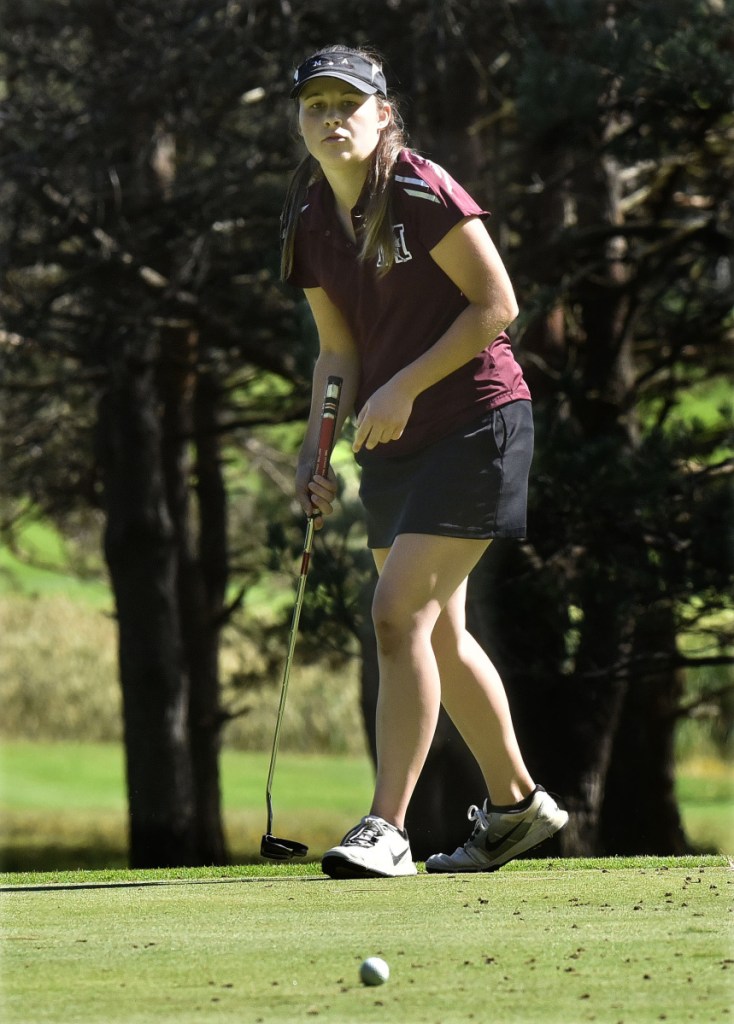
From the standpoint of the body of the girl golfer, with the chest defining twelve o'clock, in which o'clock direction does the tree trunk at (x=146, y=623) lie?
The tree trunk is roughly at 4 o'clock from the girl golfer.

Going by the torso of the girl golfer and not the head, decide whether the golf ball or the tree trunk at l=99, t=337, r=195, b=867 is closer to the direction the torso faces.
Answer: the golf ball

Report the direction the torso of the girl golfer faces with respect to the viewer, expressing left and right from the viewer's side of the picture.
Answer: facing the viewer and to the left of the viewer

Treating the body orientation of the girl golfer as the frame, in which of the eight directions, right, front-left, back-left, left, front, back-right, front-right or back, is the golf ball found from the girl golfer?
front-left

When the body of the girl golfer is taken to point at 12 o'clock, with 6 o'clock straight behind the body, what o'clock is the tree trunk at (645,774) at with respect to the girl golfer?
The tree trunk is roughly at 5 o'clock from the girl golfer.

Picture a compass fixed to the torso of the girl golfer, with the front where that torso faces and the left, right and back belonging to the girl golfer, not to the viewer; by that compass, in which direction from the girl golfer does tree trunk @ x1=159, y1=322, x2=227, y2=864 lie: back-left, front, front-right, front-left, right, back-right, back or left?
back-right

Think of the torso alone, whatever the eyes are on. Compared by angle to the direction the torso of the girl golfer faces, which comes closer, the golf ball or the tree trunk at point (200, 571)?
the golf ball

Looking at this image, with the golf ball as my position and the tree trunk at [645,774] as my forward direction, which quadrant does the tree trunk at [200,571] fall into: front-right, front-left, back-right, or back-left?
front-left
